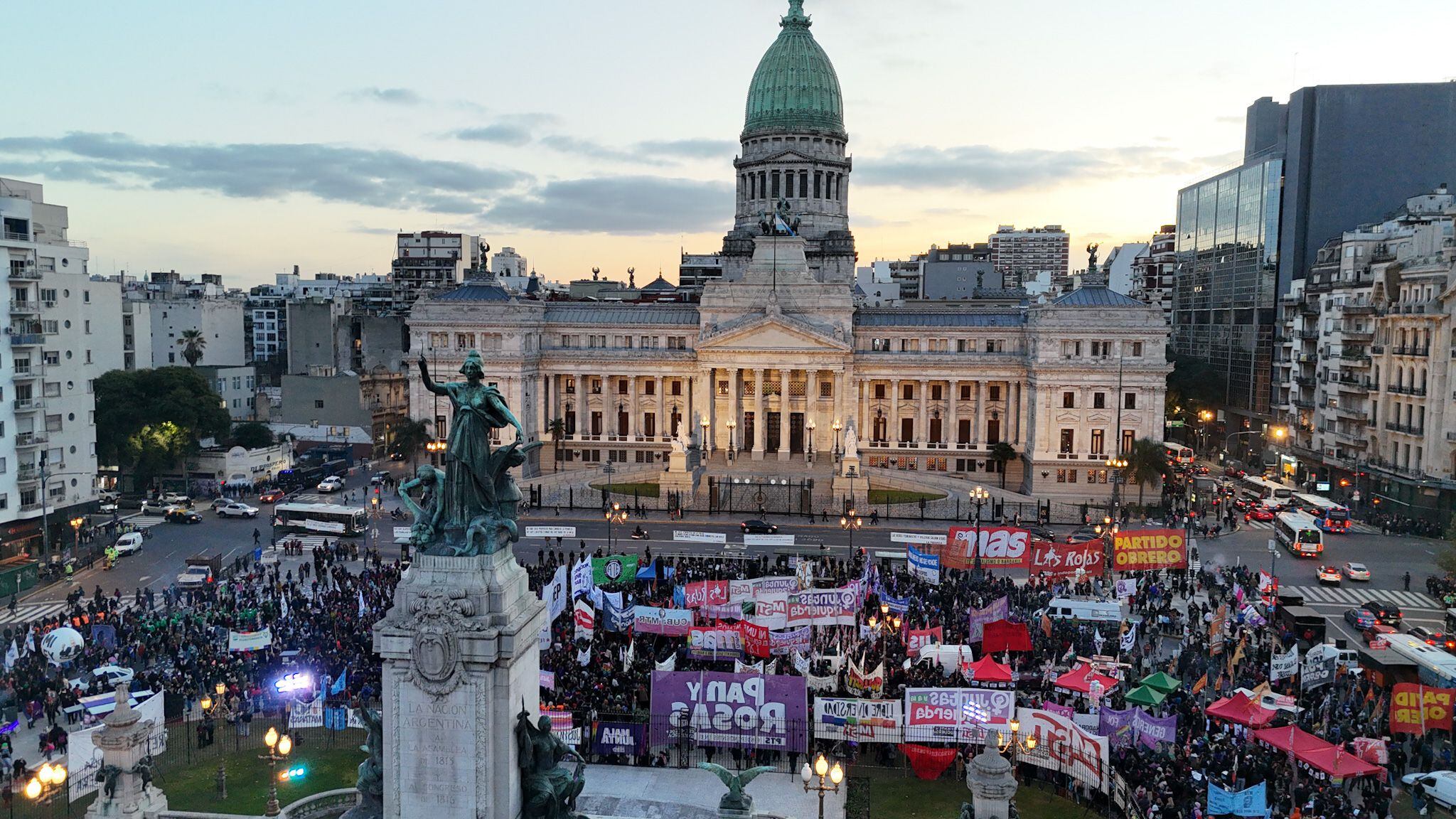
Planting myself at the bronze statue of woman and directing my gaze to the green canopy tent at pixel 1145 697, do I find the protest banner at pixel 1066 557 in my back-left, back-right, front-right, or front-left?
front-left

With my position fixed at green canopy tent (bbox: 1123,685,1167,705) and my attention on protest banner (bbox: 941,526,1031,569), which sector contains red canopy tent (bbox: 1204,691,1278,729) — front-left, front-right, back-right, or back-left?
back-right

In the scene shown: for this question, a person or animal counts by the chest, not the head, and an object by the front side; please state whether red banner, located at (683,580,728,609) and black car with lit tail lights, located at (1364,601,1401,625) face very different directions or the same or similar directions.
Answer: same or similar directions

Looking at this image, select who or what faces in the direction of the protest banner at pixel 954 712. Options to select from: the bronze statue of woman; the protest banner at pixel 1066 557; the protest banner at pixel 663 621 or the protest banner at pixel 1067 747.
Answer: the protest banner at pixel 1066 557

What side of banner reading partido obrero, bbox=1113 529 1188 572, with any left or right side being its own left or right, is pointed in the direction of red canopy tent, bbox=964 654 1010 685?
front

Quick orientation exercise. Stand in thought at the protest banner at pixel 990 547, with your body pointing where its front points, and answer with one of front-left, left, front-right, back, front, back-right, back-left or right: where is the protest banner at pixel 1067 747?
front

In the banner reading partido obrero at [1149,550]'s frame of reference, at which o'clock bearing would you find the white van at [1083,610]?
The white van is roughly at 1 o'clock from the banner reading partido obrero.

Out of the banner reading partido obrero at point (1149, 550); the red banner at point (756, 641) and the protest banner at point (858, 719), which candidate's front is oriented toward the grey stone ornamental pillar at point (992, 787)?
the banner reading partido obrero

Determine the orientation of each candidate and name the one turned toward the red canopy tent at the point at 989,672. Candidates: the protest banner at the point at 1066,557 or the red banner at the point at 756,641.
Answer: the protest banner

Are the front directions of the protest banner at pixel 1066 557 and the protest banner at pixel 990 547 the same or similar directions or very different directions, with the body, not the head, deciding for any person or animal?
same or similar directions

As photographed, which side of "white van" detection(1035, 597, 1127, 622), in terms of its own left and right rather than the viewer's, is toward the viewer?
left

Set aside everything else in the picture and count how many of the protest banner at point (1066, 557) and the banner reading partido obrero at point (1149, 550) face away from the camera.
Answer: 0

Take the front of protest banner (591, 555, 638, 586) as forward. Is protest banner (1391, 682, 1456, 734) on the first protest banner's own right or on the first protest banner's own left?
on the first protest banner's own left

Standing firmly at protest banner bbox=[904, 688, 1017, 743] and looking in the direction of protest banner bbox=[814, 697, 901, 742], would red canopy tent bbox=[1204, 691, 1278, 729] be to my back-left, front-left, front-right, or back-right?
back-right
